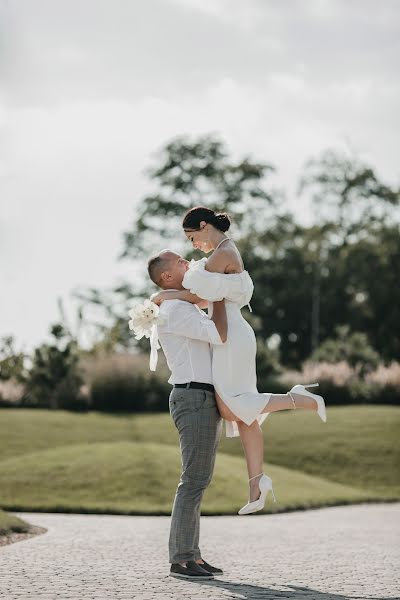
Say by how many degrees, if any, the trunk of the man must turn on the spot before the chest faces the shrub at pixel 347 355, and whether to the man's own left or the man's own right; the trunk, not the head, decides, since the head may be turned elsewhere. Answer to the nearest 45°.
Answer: approximately 90° to the man's own left

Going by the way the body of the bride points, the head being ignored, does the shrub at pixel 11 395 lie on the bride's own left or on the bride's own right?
on the bride's own right

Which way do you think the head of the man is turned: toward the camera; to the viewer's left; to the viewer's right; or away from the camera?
to the viewer's right

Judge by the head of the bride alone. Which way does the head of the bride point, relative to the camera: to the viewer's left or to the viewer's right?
to the viewer's left

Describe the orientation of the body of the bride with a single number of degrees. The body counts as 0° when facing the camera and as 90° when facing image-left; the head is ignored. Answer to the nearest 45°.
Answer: approximately 90°

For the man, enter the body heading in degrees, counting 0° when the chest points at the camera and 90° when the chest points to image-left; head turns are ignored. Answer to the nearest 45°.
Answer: approximately 270°
